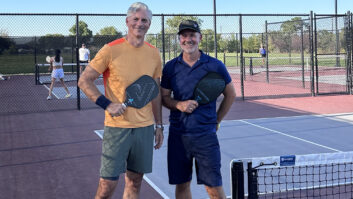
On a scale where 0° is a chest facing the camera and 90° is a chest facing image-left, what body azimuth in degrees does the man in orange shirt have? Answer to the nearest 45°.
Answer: approximately 0°

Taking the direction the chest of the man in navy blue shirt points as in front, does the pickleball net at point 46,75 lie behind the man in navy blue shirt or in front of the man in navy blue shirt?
behind

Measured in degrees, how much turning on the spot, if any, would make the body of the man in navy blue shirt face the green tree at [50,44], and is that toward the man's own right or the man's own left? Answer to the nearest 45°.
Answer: approximately 180°
